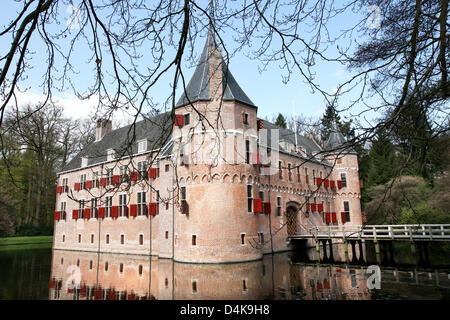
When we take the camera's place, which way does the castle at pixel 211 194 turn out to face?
facing the viewer and to the right of the viewer

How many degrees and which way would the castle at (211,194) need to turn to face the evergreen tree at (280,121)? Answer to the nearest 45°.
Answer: approximately 135° to its left
